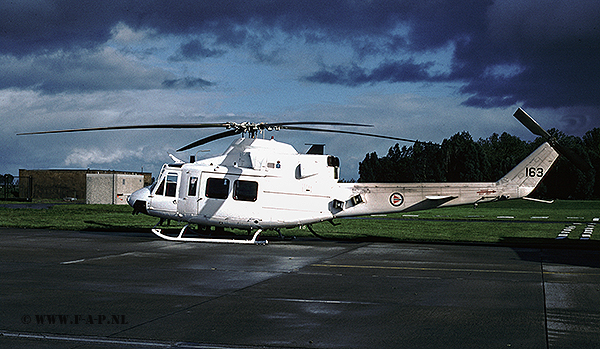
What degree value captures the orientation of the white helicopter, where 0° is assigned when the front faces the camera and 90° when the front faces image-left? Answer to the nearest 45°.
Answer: approximately 90°
